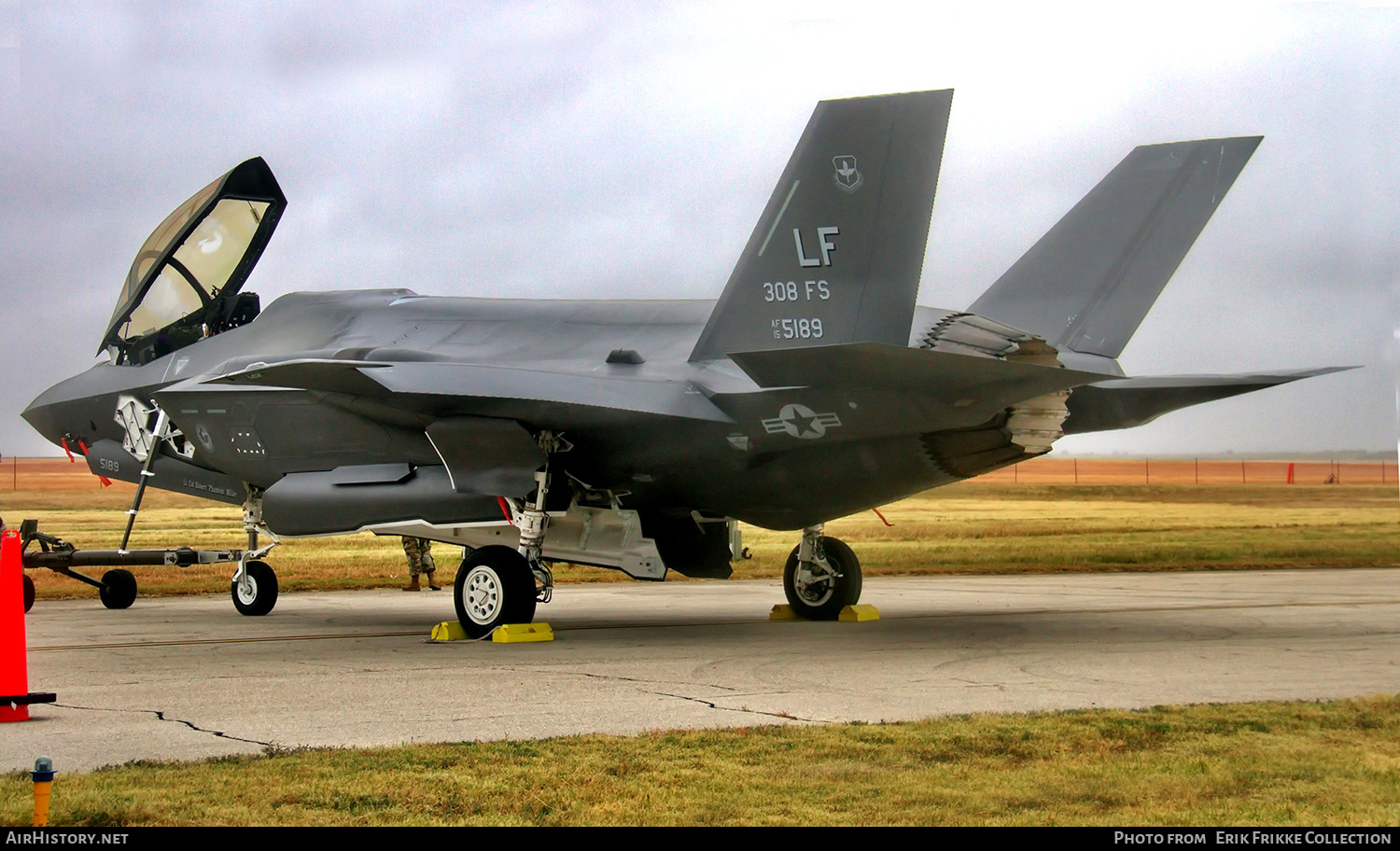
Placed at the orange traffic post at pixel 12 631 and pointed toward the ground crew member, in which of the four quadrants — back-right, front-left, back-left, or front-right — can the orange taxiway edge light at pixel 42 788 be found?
back-right

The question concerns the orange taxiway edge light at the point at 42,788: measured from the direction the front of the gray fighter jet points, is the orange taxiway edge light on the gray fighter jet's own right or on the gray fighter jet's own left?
on the gray fighter jet's own left
